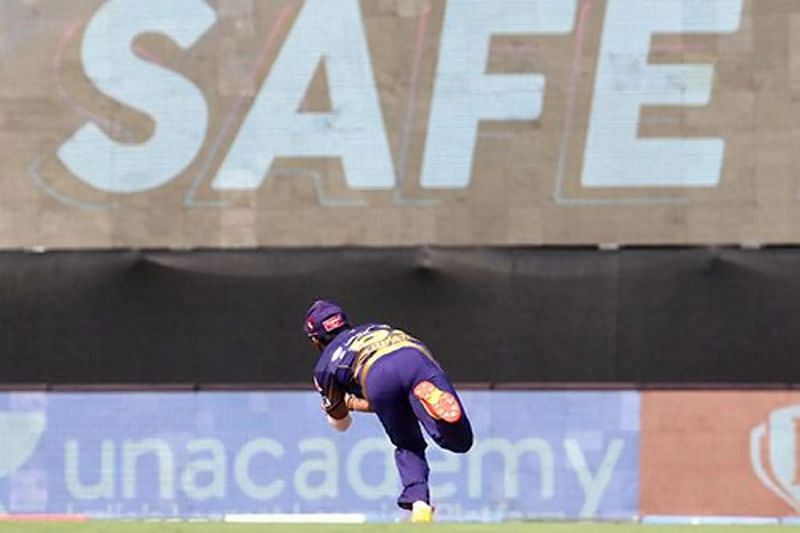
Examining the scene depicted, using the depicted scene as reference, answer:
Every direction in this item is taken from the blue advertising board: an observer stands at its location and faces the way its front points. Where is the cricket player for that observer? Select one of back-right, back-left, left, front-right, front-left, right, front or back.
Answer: front

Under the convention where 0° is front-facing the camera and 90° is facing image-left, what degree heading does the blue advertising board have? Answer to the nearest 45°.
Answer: approximately 0°

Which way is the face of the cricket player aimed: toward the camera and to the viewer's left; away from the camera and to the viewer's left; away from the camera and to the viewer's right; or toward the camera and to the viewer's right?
away from the camera and to the viewer's left
